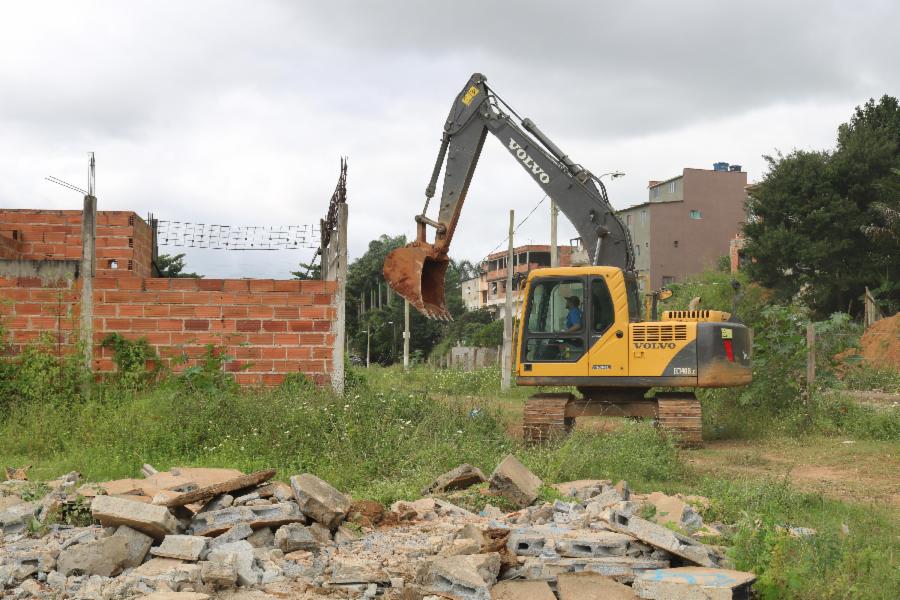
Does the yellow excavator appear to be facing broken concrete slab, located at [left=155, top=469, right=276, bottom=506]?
no

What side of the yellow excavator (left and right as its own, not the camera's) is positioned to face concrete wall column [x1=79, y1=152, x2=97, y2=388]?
front

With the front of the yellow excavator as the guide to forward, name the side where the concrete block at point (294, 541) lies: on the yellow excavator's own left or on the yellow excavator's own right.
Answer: on the yellow excavator's own left

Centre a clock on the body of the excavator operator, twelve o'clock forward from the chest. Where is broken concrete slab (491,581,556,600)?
The broken concrete slab is roughly at 9 o'clock from the excavator operator.

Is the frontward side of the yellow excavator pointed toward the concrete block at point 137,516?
no

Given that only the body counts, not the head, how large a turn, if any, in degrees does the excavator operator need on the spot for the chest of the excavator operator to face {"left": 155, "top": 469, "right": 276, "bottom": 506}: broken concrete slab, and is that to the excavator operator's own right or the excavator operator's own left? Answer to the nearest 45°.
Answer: approximately 90° to the excavator operator's own left

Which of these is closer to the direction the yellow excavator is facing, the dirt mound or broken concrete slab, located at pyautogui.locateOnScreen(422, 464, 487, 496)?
the broken concrete slab

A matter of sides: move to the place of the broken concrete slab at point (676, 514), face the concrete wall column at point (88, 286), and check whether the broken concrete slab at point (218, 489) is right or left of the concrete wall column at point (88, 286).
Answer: left

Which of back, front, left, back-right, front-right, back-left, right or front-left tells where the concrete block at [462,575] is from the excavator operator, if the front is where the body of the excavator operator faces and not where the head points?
left

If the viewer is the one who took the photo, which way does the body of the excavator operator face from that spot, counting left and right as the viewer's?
facing to the left of the viewer

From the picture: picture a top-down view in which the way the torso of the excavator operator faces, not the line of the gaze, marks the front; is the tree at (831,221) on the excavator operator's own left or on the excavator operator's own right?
on the excavator operator's own right

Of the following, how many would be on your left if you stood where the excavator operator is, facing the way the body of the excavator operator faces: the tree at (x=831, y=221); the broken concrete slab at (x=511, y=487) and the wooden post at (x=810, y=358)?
1

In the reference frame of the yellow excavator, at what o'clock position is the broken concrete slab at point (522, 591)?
The broken concrete slab is roughly at 9 o'clock from the yellow excavator.

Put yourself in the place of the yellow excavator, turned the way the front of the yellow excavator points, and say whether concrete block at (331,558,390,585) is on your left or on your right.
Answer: on your left

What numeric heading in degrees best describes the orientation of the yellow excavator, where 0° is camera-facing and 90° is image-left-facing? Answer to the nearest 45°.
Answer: approximately 90°

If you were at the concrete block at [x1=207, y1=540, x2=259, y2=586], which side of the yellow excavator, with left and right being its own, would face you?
left

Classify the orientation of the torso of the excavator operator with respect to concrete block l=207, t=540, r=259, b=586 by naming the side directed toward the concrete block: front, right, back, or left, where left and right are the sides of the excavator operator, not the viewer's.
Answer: left

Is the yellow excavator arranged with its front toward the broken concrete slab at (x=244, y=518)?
no
